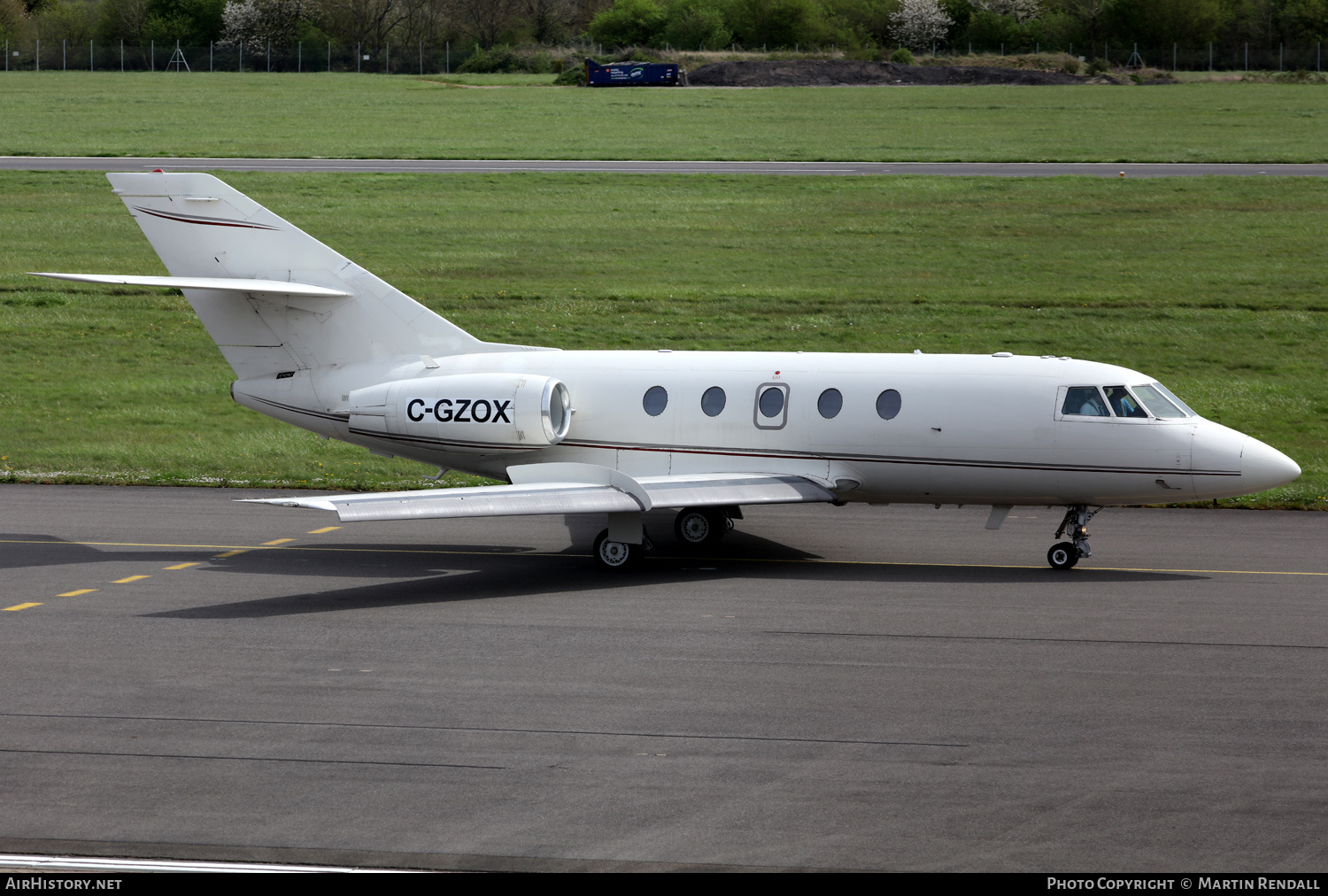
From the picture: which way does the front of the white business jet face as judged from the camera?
facing to the right of the viewer
